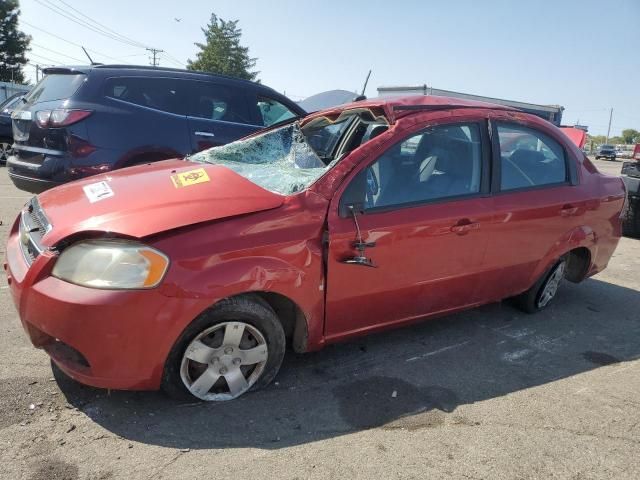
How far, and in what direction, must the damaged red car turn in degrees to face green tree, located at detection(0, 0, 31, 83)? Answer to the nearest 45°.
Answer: approximately 90° to its right

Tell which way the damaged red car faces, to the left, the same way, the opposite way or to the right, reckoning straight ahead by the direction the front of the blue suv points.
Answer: the opposite way

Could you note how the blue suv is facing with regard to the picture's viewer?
facing away from the viewer and to the right of the viewer

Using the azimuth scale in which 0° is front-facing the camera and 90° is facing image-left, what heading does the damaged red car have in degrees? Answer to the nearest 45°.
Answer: approximately 45°

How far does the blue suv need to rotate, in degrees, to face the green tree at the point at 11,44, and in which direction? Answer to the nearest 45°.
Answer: approximately 45° to its left

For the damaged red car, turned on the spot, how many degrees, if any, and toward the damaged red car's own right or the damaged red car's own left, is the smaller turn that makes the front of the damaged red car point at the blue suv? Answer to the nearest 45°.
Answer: approximately 90° to the damaged red car's own right

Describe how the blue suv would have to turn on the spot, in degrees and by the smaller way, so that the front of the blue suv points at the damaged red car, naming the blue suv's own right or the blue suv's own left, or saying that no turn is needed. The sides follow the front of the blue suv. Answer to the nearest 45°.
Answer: approximately 135° to the blue suv's own right
